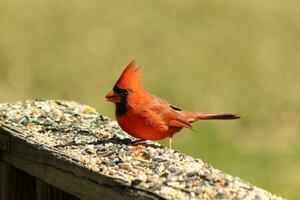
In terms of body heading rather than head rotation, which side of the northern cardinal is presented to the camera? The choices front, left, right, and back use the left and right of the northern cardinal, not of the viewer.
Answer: left
